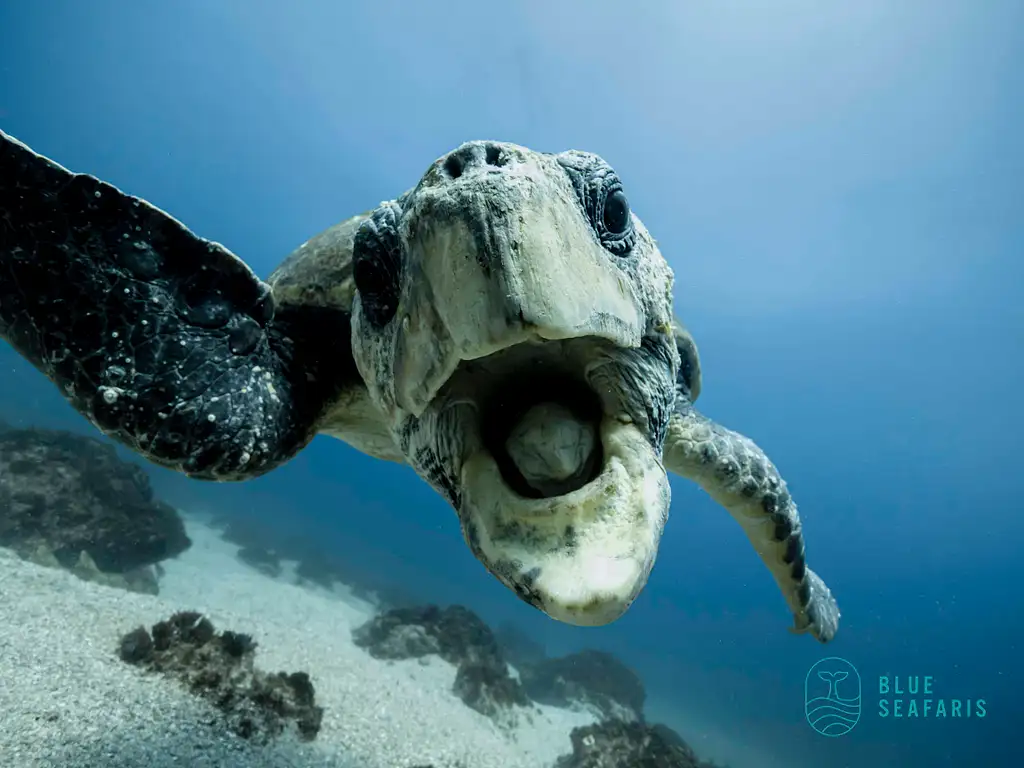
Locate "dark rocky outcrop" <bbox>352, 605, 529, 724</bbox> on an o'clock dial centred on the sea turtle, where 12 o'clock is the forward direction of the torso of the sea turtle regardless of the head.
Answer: The dark rocky outcrop is roughly at 7 o'clock from the sea turtle.

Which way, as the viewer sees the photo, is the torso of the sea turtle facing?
toward the camera

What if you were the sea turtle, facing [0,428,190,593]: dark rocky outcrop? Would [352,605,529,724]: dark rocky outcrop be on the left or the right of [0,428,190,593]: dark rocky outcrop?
right

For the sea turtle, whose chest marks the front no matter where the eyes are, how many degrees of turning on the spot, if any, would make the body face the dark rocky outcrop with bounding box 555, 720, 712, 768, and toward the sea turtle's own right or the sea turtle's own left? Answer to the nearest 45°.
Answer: approximately 135° to the sea turtle's own left

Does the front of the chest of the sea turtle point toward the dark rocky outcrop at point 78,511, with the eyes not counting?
no

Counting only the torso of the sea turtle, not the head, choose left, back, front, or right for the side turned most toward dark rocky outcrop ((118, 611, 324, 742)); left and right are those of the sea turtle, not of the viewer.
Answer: back

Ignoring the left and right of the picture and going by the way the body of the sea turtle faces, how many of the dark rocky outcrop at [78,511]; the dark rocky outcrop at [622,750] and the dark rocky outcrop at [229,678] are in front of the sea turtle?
0

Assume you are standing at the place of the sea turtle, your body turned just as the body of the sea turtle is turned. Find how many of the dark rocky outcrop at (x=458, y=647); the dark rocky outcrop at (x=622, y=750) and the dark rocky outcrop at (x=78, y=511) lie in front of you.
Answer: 0

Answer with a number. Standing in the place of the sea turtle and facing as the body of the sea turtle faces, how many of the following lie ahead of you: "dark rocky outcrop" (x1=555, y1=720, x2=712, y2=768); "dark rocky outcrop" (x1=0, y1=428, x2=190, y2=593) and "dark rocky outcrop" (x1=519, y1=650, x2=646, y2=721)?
0

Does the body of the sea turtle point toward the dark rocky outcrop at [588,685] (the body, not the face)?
no
